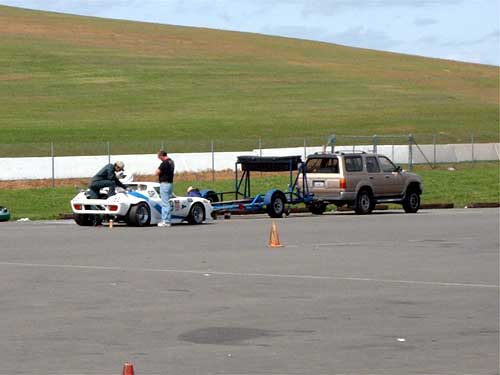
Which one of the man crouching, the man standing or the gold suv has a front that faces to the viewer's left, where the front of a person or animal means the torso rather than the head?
the man standing

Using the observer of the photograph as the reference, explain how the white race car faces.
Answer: facing away from the viewer and to the right of the viewer

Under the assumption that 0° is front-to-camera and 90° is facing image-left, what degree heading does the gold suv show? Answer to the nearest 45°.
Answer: approximately 225°

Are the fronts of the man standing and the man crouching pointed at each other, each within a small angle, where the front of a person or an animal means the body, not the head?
yes

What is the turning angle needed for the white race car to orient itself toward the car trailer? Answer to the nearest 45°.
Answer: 0° — it already faces it

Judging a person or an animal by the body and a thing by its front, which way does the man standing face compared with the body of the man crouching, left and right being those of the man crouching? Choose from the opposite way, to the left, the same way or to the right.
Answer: the opposite way

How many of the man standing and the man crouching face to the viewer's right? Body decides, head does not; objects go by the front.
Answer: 1

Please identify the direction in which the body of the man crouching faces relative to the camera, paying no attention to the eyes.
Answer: to the viewer's right

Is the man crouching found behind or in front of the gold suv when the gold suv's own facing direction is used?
behind

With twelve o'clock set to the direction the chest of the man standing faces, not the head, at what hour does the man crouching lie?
The man crouching is roughly at 12 o'clock from the man standing.
